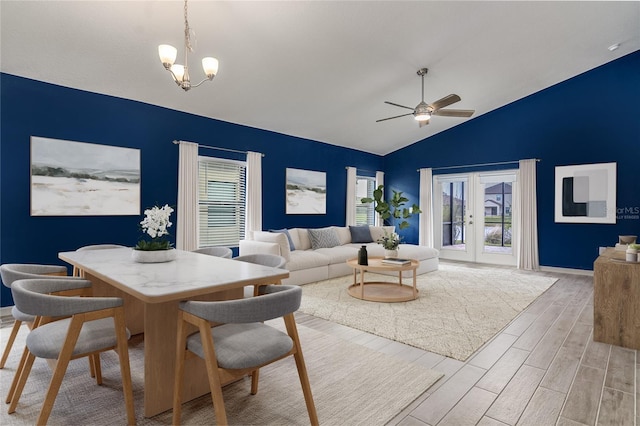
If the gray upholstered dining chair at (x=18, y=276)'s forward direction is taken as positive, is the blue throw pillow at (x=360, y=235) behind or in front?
in front

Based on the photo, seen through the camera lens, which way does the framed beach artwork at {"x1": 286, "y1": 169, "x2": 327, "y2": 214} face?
facing the viewer and to the right of the viewer

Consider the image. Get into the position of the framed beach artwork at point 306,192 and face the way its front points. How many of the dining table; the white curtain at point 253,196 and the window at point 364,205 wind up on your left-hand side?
1

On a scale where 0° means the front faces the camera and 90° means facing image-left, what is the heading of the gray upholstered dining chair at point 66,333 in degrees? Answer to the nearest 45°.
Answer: approximately 270°

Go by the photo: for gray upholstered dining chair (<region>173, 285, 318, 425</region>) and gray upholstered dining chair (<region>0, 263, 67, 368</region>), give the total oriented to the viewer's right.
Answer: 1

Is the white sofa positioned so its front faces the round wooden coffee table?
yes

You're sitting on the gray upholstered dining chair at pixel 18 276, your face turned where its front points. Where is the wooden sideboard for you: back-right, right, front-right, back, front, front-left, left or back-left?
front-right

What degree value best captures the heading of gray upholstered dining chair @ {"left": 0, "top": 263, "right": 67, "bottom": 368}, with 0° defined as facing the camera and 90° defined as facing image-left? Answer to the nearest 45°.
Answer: approximately 270°

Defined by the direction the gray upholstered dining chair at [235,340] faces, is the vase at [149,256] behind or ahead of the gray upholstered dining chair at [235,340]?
ahead

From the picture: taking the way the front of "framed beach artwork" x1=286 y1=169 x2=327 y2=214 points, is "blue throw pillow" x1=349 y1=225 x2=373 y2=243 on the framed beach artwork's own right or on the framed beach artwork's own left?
on the framed beach artwork's own left

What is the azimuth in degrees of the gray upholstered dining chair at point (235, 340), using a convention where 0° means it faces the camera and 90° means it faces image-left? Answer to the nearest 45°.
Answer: approximately 135°
